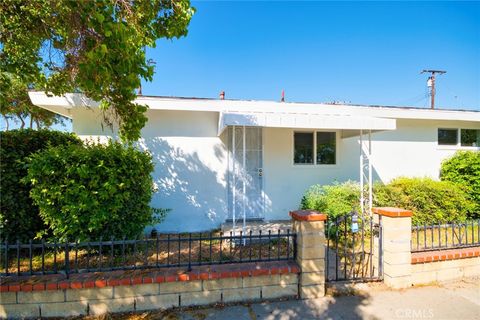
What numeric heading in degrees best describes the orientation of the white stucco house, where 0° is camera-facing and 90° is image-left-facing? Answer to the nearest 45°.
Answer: approximately 0°

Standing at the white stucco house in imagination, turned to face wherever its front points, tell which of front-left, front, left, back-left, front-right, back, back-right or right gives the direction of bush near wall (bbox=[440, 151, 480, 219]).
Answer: left

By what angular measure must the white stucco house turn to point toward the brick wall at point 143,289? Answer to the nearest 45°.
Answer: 0° — it already faces it

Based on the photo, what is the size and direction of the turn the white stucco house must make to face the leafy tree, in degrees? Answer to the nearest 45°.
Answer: approximately 45° to its right
